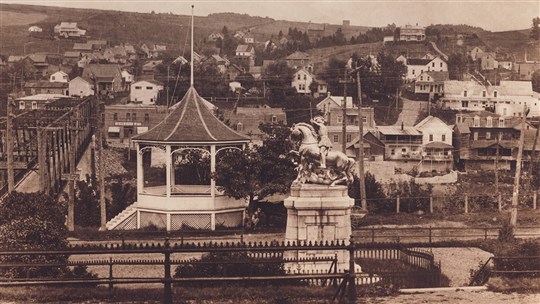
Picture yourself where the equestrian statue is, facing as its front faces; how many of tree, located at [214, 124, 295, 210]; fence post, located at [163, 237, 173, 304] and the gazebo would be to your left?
1

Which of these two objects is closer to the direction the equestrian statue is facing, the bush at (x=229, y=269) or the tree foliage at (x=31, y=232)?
the tree foliage

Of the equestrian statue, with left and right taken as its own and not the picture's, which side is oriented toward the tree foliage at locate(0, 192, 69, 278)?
front

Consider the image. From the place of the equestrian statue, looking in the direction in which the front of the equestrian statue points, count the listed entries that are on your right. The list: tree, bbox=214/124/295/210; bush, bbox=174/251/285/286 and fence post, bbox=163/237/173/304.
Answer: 1

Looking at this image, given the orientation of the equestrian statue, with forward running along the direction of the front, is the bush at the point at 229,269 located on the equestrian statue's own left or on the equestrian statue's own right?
on the equestrian statue's own left

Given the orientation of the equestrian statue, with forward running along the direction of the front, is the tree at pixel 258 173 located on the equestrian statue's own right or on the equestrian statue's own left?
on the equestrian statue's own right

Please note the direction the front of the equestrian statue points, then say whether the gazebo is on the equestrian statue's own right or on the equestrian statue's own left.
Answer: on the equestrian statue's own right

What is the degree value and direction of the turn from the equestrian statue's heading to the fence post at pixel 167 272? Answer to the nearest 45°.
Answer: approximately 90° to its left

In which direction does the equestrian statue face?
to the viewer's left
